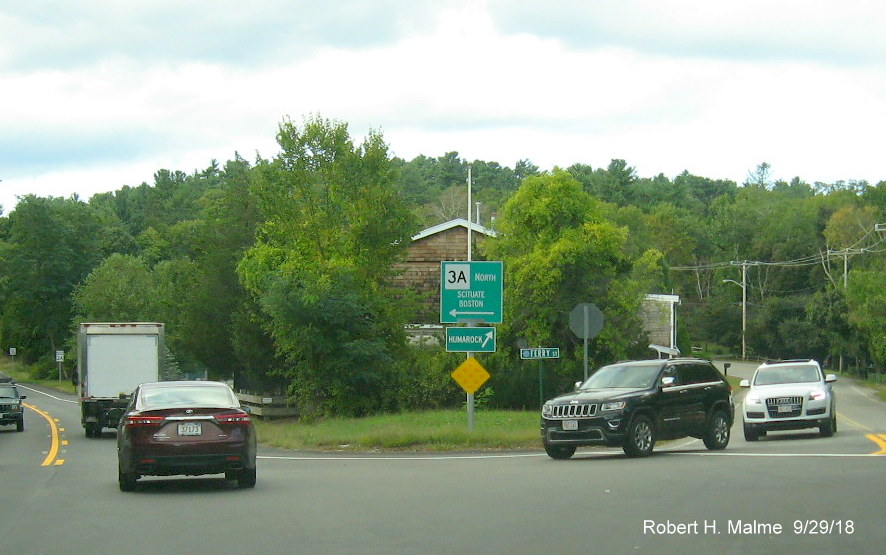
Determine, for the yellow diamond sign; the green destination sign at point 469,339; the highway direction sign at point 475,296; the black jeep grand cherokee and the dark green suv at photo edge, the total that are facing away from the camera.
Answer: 0

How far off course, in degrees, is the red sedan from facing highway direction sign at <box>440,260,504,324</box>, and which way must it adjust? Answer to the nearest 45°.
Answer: approximately 45° to its right

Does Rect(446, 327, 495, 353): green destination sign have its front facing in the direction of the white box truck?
no

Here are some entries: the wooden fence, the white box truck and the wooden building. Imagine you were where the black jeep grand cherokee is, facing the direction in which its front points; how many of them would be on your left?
0

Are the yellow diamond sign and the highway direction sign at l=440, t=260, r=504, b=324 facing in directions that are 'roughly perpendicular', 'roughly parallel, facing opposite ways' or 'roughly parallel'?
roughly parallel

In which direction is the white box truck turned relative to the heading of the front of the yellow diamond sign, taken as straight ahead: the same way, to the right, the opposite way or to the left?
the opposite way

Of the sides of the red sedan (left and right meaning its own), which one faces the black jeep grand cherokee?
right

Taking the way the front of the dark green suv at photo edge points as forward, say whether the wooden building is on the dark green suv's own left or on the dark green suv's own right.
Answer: on the dark green suv's own left

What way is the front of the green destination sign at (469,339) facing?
toward the camera

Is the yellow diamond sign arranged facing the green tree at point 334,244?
no

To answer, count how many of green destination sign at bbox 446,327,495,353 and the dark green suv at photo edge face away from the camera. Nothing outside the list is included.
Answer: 0

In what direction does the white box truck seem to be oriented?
away from the camera

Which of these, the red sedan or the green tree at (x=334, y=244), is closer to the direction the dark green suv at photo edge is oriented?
the red sedan

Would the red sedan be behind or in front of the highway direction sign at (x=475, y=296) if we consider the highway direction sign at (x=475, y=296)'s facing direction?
in front

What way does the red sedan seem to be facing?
away from the camera

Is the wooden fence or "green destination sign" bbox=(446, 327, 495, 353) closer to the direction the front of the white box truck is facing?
the wooden fence

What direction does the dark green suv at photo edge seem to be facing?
toward the camera

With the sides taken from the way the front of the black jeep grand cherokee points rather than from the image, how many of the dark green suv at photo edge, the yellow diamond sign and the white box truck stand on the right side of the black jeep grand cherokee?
3

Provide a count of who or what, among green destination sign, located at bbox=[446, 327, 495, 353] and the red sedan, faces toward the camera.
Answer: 1
